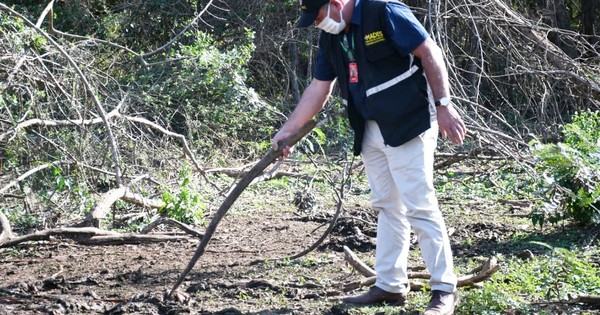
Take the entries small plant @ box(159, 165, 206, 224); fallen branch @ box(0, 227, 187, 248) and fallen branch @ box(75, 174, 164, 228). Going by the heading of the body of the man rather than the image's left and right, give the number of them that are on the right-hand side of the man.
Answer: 3

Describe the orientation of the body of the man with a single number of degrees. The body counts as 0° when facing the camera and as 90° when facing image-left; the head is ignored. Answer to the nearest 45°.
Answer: approximately 45°

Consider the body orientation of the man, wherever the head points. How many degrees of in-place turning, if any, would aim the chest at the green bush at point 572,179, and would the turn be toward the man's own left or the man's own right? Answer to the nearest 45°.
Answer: approximately 180°
